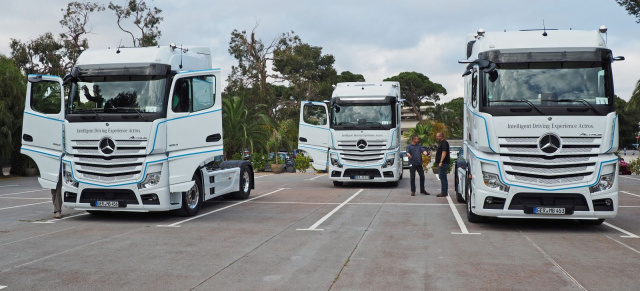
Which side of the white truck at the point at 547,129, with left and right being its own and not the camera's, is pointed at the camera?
front

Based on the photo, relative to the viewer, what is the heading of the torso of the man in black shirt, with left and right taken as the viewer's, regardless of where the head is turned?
facing to the left of the viewer

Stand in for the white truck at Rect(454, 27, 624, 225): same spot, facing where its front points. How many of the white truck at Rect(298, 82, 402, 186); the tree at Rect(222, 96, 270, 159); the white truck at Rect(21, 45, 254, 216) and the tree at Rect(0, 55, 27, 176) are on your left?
0

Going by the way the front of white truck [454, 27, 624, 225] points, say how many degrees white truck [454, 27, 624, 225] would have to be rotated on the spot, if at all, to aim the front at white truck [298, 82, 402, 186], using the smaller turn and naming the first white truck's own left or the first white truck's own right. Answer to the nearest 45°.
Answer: approximately 135° to the first white truck's own right

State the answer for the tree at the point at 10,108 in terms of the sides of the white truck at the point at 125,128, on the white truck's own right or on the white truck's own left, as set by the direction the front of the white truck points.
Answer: on the white truck's own right

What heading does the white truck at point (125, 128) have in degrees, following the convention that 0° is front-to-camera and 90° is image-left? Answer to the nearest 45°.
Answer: approximately 45°

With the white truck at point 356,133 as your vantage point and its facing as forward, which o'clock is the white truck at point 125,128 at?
the white truck at point 125,128 is roughly at 1 o'clock from the white truck at point 356,133.

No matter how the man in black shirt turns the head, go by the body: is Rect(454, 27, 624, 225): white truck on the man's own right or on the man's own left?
on the man's own left

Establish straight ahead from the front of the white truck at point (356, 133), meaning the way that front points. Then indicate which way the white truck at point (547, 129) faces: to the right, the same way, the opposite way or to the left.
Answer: the same way

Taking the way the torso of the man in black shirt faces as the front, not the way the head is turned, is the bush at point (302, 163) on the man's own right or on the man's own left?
on the man's own right

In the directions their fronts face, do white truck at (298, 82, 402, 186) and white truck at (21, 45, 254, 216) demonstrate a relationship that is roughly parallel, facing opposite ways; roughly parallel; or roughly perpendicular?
roughly parallel

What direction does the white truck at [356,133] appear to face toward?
toward the camera

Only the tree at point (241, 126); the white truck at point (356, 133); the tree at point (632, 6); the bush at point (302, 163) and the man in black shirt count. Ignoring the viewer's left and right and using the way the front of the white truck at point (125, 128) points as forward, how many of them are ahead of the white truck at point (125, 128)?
0

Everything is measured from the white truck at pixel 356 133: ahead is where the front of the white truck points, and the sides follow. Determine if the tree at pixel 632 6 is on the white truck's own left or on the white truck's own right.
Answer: on the white truck's own left
